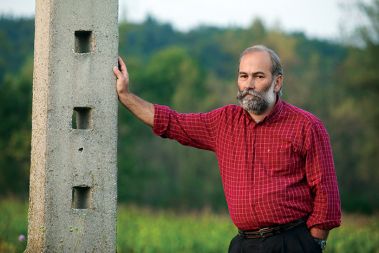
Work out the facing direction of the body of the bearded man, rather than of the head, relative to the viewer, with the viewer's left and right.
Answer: facing the viewer and to the left of the viewer

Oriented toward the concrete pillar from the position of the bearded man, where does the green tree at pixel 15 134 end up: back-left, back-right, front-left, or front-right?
front-right

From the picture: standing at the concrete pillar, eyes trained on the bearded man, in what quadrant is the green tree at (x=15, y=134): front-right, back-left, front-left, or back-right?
back-left

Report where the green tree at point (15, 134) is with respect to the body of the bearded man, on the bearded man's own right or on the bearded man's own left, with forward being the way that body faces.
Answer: on the bearded man's own right

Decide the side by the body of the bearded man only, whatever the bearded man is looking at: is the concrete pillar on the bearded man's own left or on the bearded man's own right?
on the bearded man's own right

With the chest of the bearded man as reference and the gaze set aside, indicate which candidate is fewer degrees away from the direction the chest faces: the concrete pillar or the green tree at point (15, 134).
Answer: the concrete pillar
